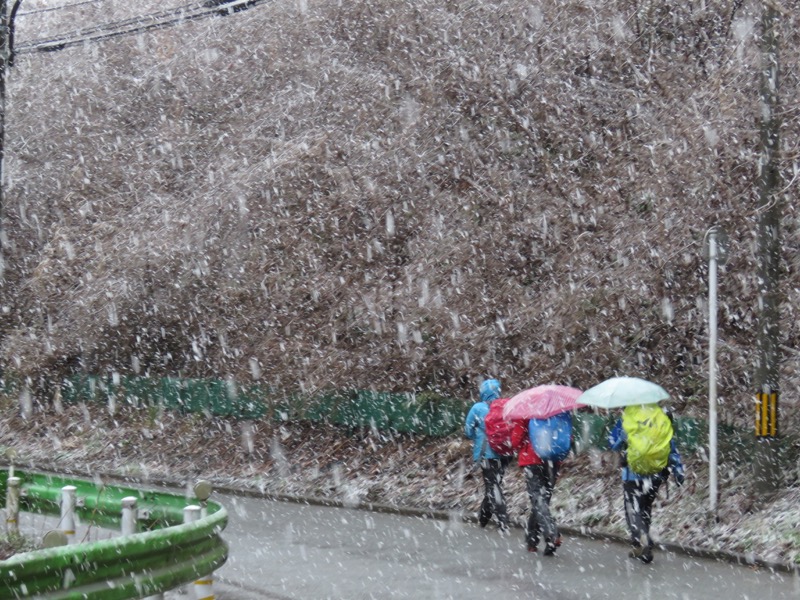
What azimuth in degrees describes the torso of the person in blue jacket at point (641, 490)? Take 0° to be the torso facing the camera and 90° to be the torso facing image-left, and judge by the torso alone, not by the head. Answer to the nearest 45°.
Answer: approximately 180°

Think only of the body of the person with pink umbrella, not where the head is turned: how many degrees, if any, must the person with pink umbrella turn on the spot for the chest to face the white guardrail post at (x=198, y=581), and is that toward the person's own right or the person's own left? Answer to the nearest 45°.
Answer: approximately 90° to the person's own left

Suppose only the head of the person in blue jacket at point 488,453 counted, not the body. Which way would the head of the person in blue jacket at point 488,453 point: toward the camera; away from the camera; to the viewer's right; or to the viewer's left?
away from the camera

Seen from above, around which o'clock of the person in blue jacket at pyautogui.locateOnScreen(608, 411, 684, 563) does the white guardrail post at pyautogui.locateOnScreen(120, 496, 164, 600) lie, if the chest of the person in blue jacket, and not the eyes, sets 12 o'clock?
The white guardrail post is roughly at 8 o'clock from the person in blue jacket.

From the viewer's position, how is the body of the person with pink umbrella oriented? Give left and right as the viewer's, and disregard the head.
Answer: facing away from the viewer and to the left of the viewer

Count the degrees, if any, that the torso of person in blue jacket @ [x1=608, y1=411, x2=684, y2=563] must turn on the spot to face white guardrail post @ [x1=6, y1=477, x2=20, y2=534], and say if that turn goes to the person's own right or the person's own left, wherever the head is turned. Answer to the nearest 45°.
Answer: approximately 90° to the person's own left

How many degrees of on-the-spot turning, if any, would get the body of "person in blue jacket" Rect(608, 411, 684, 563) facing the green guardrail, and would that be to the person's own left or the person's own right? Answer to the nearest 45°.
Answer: approximately 135° to the person's own left
